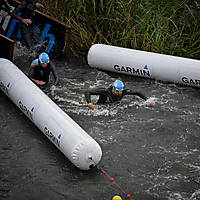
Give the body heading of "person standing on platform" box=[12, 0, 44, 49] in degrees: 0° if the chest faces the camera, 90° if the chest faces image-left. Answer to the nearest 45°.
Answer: approximately 315°

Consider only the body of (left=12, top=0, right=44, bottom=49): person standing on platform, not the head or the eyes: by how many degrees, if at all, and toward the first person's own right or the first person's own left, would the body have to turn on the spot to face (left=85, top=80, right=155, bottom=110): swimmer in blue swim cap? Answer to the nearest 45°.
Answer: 0° — they already face them

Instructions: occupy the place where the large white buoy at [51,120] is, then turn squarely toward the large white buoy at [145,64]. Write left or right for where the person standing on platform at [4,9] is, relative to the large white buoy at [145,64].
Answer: left

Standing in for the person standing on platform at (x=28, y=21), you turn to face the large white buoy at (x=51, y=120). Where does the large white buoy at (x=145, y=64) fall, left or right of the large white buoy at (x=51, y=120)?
left

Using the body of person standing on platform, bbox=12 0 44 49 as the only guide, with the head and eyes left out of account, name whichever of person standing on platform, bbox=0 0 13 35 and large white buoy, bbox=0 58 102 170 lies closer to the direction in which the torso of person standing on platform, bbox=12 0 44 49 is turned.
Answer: the large white buoy
